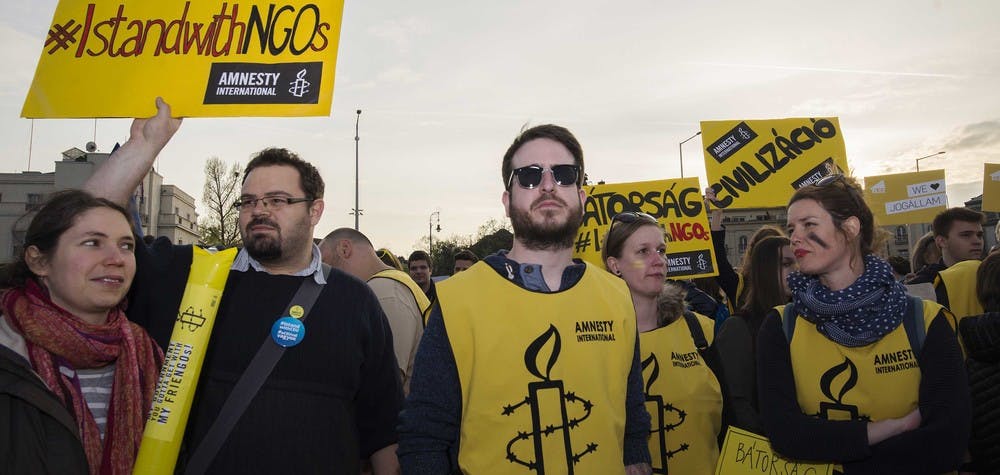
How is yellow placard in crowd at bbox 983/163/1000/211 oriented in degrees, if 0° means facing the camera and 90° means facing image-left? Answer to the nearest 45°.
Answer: approximately 0°

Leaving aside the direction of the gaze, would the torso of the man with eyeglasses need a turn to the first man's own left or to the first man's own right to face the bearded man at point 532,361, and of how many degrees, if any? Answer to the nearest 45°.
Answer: approximately 90° to the first man's own left

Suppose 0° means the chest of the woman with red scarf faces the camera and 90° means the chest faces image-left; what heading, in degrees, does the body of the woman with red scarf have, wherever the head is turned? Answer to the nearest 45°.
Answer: approximately 315°

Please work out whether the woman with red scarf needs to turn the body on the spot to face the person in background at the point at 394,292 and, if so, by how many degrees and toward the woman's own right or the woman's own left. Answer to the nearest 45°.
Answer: approximately 90° to the woman's own left

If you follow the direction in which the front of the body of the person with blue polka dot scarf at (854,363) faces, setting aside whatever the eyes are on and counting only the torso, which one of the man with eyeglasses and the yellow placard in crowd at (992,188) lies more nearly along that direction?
the man with eyeglasses

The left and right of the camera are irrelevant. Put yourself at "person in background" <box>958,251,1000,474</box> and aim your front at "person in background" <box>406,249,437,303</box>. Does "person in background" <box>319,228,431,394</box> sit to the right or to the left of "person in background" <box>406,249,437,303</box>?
left

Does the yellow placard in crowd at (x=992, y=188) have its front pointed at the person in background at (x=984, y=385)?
yes

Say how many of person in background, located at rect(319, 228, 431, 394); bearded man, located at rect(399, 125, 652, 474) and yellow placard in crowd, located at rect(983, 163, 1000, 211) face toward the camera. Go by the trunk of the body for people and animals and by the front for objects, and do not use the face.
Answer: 2

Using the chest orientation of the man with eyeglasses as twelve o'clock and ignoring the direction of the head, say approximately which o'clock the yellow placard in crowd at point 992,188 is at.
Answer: The yellow placard in crowd is roughly at 7 o'clock from the man with eyeglasses.

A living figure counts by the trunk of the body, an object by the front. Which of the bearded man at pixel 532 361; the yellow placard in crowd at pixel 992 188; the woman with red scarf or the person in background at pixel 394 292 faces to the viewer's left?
the person in background

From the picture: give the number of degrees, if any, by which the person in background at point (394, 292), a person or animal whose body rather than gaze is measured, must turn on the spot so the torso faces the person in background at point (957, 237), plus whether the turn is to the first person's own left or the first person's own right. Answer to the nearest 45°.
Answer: approximately 180°
